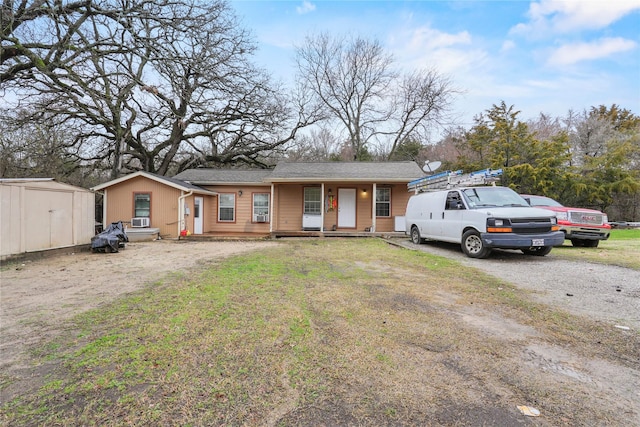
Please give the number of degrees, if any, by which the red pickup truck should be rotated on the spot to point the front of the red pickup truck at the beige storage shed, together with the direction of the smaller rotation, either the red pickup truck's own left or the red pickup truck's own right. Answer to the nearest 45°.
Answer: approximately 90° to the red pickup truck's own right

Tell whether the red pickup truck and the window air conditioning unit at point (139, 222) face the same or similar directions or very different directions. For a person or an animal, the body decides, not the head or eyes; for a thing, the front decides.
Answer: same or similar directions

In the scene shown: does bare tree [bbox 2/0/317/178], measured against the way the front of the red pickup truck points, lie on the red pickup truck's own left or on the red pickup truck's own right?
on the red pickup truck's own right

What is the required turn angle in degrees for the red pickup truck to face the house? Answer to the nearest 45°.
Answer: approximately 135° to its right

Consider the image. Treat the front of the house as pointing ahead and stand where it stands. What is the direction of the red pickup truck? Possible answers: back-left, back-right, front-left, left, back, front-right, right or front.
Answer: front-left

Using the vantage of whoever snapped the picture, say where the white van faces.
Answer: facing the viewer and to the right of the viewer

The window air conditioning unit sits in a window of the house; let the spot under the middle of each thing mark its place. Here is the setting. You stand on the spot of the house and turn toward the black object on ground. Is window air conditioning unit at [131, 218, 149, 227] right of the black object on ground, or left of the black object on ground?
right

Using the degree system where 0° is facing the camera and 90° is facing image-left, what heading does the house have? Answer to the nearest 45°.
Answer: approximately 0°

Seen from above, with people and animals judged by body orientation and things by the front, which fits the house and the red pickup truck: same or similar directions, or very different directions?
same or similar directions

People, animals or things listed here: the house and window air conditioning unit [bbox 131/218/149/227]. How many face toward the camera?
2

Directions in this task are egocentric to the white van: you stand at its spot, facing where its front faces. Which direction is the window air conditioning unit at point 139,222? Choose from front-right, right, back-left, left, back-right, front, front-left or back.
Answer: back-right

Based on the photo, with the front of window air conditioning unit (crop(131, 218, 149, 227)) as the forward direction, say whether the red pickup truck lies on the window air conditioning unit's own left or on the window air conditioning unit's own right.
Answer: on the window air conditioning unit's own left

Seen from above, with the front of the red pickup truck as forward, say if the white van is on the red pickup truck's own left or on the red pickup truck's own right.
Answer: on the red pickup truck's own right

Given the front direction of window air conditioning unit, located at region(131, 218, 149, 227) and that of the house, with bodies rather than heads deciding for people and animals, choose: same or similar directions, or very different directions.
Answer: same or similar directions
